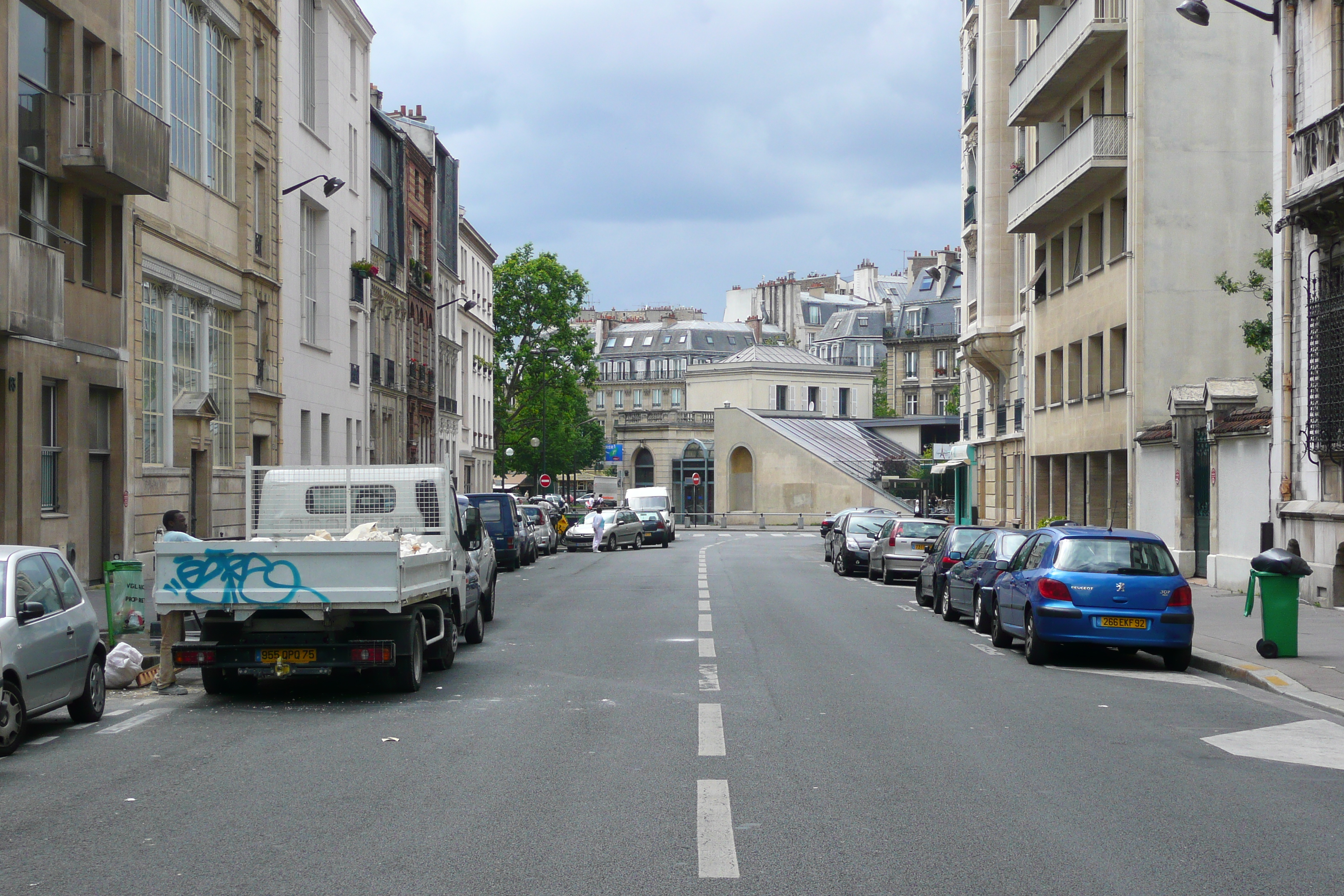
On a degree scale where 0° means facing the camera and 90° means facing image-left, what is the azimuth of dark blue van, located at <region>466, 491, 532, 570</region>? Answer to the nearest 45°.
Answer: approximately 180°

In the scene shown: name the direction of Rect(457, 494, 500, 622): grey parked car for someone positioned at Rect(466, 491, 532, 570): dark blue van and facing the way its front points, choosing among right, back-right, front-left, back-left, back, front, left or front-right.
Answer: back

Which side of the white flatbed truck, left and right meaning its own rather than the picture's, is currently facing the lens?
back

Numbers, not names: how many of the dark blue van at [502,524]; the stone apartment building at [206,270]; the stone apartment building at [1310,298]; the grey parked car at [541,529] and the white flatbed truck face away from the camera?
3

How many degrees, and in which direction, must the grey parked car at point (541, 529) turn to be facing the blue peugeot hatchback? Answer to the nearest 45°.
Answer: approximately 180°

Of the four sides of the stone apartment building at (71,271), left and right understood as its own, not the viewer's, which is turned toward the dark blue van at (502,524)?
left

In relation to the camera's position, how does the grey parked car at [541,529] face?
facing away from the viewer

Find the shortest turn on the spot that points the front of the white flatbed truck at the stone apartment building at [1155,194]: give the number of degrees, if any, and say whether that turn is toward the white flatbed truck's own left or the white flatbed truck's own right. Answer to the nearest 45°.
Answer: approximately 45° to the white flatbed truck's own right

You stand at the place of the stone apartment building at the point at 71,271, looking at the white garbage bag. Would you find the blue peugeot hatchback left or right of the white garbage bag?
left

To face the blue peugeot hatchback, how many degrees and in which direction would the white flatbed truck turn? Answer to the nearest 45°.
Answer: approximately 90° to its right

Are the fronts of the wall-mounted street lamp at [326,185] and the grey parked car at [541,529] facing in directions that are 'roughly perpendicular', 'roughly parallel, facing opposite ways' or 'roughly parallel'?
roughly perpendicular

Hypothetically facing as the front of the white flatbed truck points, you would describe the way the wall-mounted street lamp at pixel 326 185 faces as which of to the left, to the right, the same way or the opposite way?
to the right

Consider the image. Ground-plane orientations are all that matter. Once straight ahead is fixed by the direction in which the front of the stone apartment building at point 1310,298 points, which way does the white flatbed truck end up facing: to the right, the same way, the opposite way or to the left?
to the right

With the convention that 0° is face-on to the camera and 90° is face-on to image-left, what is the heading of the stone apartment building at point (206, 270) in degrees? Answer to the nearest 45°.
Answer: approximately 315°

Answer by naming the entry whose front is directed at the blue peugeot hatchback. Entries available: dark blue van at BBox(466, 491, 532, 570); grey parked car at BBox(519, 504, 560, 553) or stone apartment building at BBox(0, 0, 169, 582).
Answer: the stone apartment building
